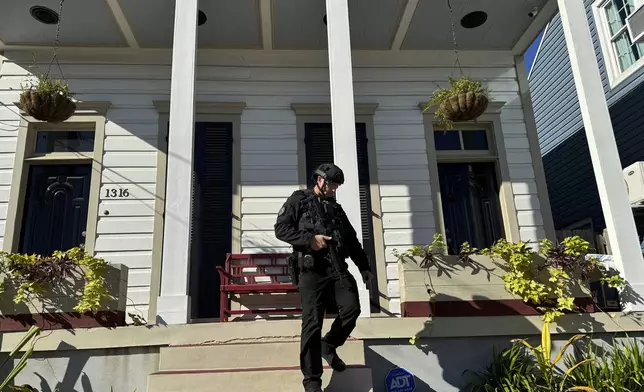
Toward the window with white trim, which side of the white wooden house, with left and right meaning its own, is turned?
left

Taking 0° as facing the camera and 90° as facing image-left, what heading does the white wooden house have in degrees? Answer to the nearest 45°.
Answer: approximately 0°

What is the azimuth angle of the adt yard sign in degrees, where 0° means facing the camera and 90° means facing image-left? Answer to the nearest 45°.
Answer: approximately 0°

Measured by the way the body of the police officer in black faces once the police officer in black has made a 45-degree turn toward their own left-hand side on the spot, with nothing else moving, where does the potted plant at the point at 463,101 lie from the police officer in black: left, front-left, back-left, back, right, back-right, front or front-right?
front-left

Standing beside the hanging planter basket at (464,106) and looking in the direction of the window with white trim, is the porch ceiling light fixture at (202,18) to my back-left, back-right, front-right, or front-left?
back-left

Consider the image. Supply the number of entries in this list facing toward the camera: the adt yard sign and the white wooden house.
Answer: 2

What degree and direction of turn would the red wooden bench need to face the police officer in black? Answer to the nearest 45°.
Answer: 0° — it already faces them

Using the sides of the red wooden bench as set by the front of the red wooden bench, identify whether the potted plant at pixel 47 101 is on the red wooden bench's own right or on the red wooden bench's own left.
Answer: on the red wooden bench's own right

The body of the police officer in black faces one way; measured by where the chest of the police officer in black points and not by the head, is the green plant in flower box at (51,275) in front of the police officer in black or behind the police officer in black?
behind
